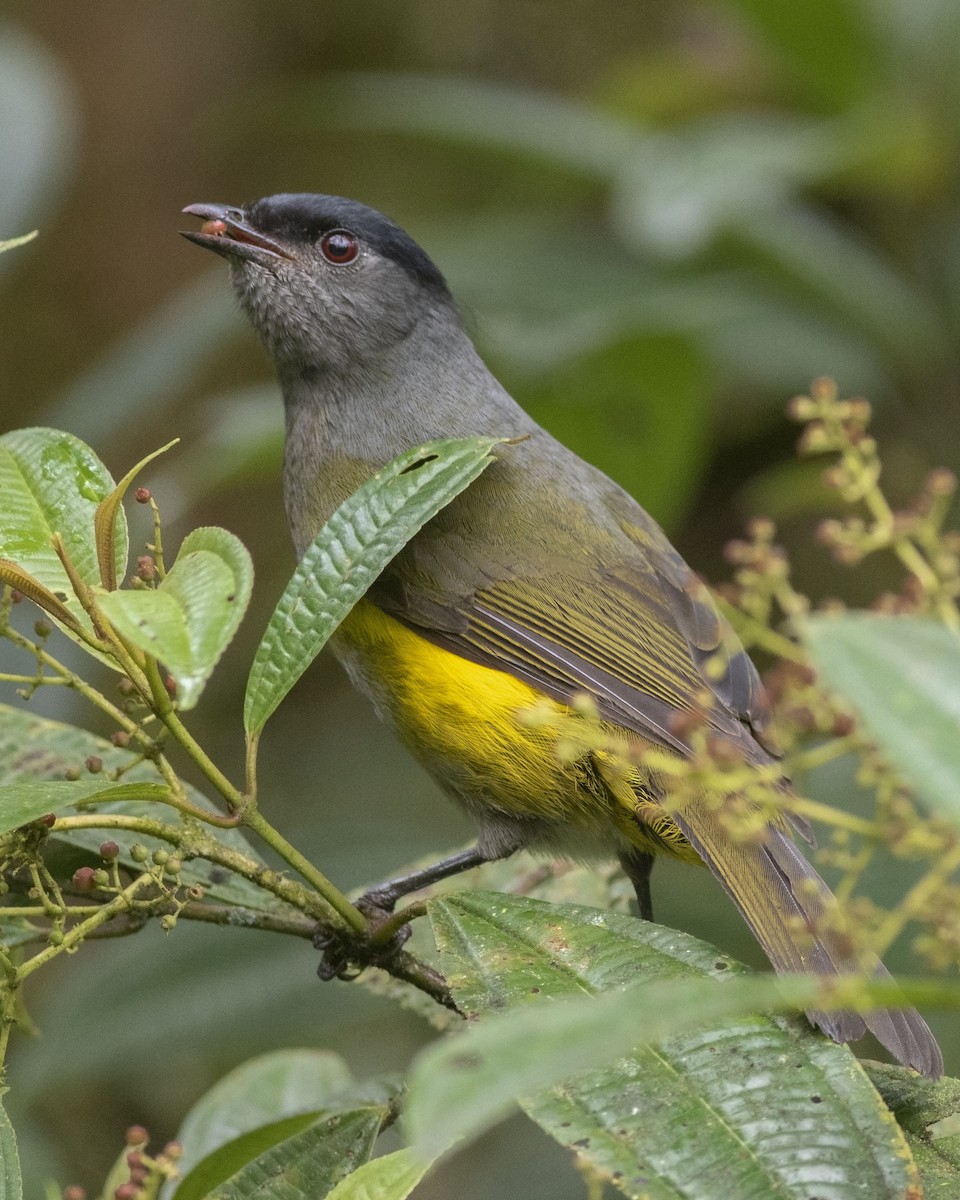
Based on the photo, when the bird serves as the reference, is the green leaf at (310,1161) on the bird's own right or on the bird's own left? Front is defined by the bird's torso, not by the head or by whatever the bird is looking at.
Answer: on the bird's own left

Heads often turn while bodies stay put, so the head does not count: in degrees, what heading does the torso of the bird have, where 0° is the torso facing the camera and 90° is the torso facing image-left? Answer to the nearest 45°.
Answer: approximately 90°

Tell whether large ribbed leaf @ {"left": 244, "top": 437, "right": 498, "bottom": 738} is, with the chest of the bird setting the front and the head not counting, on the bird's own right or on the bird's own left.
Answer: on the bird's own left

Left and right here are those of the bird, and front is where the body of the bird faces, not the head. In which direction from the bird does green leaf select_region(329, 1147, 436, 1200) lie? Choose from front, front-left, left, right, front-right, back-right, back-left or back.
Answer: left
